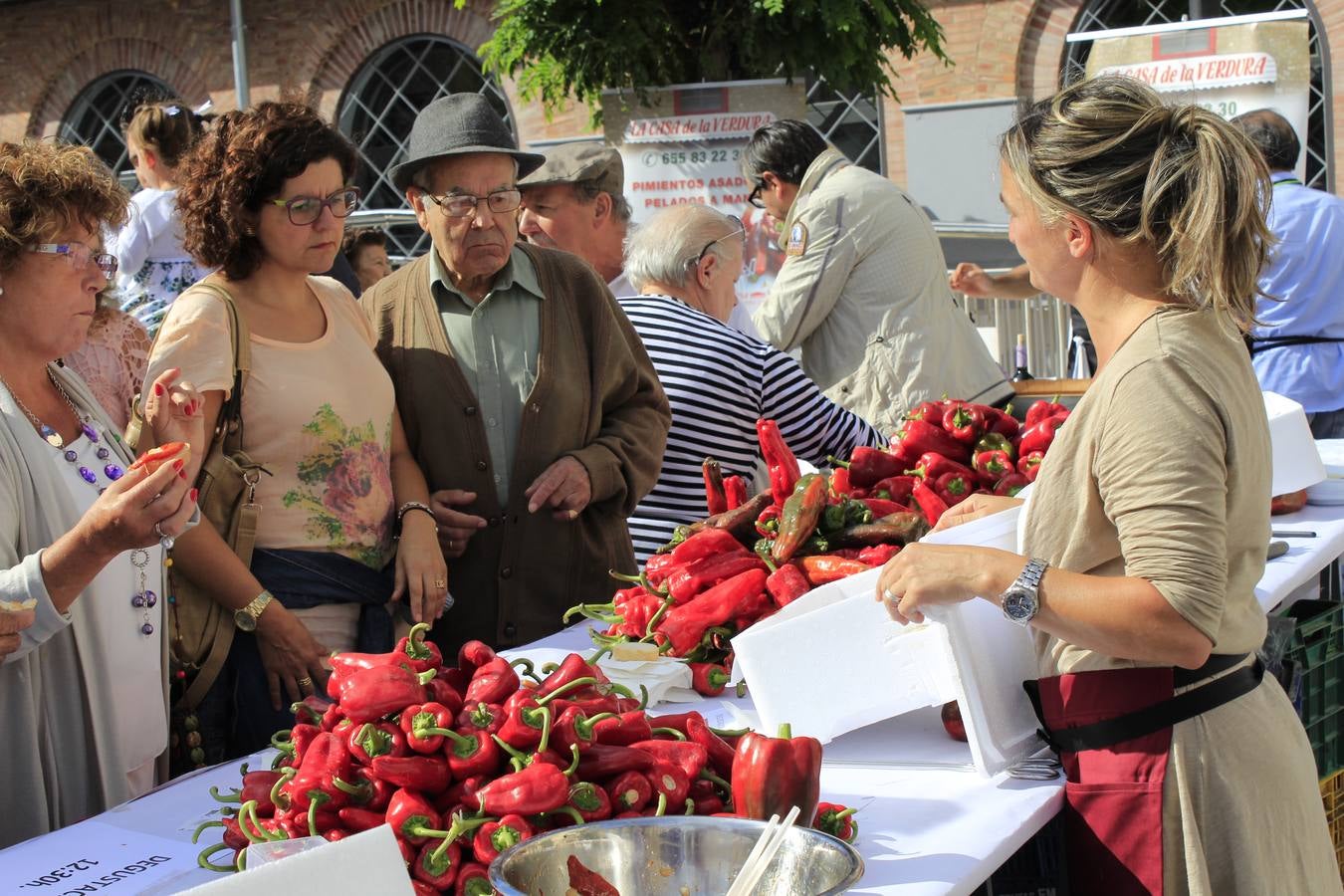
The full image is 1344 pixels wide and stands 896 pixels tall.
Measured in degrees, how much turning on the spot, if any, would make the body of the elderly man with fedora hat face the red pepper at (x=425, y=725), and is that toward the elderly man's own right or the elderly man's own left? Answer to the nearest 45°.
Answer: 0° — they already face it

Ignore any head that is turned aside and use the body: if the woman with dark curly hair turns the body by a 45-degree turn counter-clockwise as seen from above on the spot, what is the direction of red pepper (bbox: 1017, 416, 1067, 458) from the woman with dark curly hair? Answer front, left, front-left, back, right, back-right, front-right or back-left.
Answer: front

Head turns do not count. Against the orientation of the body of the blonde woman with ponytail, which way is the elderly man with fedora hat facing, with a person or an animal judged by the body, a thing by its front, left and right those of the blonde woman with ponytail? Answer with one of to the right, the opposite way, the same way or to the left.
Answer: to the left

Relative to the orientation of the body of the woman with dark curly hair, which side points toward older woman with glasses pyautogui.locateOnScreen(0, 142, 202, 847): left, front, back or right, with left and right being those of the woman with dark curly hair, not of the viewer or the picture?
right

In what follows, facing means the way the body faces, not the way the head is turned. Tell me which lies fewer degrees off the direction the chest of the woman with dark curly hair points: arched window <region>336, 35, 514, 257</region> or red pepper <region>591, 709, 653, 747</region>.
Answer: the red pepper

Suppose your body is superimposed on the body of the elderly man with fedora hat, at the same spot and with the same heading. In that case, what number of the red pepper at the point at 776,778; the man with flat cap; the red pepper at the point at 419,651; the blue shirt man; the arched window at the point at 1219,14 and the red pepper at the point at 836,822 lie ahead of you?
3

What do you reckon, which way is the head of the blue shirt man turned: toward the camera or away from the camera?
away from the camera

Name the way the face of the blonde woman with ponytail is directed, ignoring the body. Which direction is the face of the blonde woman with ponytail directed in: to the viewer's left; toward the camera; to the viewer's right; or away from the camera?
to the viewer's left

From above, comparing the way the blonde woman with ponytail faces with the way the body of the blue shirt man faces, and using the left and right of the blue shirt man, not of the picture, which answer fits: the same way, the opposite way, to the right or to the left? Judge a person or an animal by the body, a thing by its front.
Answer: to the left

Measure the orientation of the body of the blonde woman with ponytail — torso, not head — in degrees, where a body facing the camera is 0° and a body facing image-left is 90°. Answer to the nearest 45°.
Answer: approximately 90°

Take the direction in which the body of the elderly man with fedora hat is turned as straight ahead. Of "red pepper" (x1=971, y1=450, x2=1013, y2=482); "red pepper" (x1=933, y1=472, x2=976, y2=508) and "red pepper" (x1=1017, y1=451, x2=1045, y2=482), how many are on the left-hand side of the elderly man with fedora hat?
3

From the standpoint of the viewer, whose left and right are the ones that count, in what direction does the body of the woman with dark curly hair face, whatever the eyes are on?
facing the viewer and to the right of the viewer

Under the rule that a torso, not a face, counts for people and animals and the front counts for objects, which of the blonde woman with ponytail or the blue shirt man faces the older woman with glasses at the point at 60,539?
the blonde woman with ponytail

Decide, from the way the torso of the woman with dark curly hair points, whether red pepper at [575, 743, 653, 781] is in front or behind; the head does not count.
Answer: in front

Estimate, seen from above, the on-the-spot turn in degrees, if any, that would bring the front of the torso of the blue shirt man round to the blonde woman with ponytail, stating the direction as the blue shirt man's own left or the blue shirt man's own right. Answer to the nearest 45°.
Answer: approximately 180°
